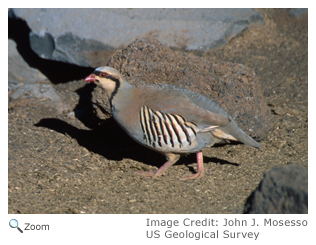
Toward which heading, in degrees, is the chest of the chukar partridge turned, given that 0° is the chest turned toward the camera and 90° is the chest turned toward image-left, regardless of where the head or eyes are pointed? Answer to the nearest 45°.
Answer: approximately 90°
